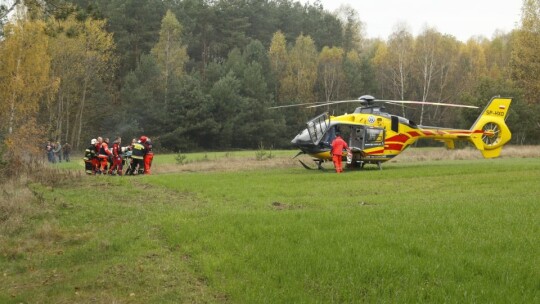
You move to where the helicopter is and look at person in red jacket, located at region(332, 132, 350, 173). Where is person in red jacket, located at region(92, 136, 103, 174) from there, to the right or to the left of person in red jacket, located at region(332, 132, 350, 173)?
right

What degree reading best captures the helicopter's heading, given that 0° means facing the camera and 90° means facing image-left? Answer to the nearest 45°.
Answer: approximately 90°

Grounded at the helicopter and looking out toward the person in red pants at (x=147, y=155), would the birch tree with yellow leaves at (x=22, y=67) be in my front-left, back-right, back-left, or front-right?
front-right

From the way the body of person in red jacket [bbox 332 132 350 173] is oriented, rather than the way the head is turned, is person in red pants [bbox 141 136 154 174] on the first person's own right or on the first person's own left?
on the first person's own left

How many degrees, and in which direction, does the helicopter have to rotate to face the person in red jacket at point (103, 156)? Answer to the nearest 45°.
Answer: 0° — it already faces them

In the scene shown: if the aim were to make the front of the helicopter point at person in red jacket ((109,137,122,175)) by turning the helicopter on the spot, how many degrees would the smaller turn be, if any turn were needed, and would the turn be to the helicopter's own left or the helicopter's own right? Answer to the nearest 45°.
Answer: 0° — it already faces them

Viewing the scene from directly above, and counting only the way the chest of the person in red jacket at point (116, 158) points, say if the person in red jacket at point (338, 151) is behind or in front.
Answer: in front

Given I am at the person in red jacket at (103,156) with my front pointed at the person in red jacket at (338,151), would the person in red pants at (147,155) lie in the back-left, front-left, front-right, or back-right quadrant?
front-left
